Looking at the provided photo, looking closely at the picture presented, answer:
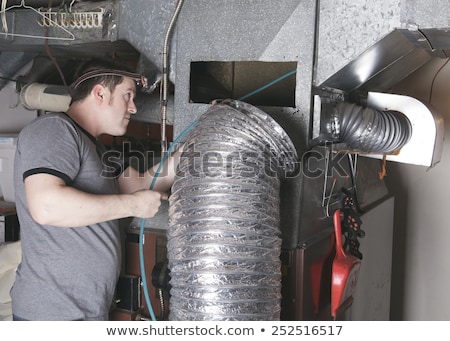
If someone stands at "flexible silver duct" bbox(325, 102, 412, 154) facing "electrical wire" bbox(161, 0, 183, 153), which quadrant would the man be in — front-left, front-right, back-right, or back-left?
front-left

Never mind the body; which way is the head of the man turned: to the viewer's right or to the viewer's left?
to the viewer's right

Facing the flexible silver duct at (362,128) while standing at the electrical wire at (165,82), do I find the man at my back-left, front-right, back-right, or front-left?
back-right

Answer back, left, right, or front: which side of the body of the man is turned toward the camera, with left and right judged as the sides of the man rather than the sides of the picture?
right

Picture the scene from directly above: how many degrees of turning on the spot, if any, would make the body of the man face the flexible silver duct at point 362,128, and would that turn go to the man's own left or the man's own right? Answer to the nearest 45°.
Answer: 0° — they already face it
